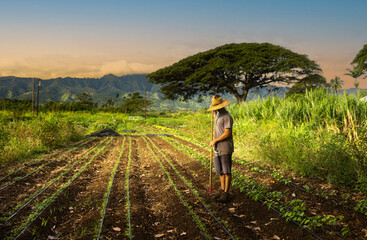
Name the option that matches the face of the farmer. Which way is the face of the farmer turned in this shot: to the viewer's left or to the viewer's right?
to the viewer's left

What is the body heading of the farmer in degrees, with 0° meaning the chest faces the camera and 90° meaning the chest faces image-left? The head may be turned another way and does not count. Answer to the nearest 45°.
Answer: approximately 90°

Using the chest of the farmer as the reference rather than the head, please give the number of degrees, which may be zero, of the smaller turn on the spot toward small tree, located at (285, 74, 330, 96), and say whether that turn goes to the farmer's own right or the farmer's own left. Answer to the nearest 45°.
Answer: approximately 90° to the farmer's own right

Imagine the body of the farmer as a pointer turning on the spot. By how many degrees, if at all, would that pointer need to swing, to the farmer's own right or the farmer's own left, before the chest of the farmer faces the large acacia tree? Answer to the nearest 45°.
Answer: approximately 90° to the farmer's own right
